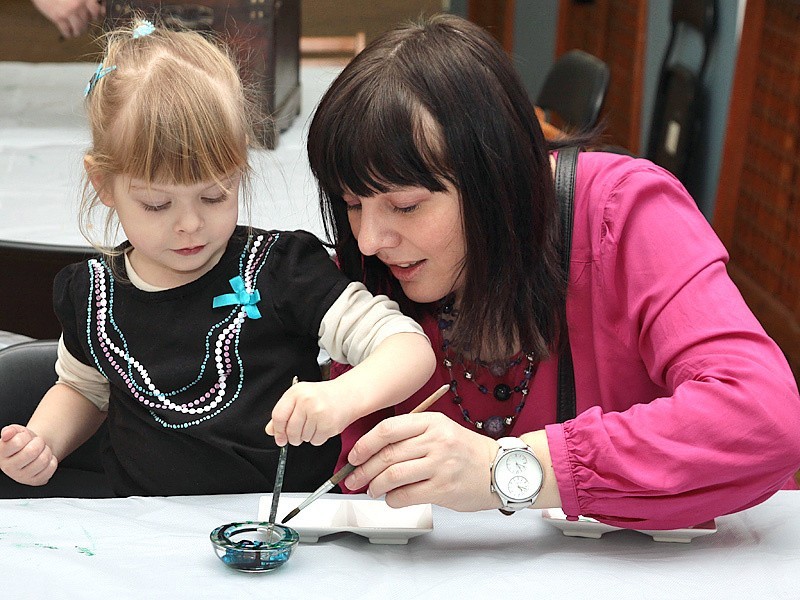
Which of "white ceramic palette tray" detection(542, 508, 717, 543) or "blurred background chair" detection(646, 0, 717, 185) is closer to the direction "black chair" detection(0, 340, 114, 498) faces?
the white ceramic palette tray

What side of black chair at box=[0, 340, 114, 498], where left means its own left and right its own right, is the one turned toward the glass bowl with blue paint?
front

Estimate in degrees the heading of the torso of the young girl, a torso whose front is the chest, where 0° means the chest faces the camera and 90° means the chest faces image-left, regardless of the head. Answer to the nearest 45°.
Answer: approximately 0°

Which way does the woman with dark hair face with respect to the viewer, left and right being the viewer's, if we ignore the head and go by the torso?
facing the viewer and to the left of the viewer

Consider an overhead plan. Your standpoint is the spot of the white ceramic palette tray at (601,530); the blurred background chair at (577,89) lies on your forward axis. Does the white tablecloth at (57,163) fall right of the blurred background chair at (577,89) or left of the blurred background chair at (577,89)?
left

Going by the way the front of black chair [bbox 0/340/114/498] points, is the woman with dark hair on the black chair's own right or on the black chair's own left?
on the black chair's own left

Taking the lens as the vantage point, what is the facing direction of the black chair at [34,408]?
facing the viewer

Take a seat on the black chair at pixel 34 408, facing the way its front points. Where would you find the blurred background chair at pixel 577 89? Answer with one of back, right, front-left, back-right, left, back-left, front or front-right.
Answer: back-left

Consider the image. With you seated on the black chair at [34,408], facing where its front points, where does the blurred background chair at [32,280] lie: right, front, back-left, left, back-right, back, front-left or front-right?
back

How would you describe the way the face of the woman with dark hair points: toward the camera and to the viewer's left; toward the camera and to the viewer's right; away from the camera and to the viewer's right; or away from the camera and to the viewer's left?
toward the camera and to the viewer's left

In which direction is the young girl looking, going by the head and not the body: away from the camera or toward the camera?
toward the camera

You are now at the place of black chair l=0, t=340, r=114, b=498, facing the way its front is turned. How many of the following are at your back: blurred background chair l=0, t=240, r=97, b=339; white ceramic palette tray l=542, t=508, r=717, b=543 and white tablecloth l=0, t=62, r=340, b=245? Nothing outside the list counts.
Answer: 2

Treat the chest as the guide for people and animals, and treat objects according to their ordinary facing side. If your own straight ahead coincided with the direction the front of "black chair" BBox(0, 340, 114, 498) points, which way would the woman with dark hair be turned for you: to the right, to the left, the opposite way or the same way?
to the right
